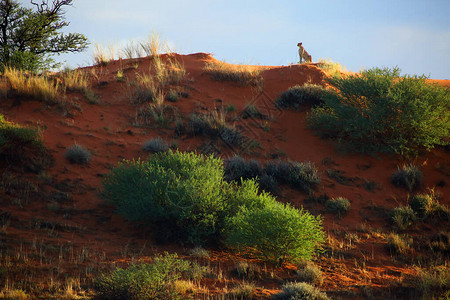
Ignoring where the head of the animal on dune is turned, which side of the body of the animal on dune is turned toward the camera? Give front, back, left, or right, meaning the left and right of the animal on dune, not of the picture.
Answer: left

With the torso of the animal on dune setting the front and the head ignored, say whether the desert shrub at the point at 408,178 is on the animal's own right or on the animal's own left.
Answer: on the animal's own left

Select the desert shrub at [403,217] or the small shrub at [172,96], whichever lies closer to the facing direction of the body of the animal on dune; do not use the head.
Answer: the small shrub

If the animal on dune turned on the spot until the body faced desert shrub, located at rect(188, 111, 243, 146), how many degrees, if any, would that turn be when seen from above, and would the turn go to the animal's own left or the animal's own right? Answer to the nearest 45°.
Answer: approximately 90° to the animal's own left

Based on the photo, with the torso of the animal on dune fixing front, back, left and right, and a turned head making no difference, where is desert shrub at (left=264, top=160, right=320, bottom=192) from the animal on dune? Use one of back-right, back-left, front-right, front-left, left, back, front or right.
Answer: left

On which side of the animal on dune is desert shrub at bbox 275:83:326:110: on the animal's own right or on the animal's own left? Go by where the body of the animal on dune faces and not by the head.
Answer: on the animal's own left

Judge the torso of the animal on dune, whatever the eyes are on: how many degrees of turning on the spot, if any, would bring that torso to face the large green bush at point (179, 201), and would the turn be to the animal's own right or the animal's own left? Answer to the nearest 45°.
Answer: approximately 90° to the animal's own left
